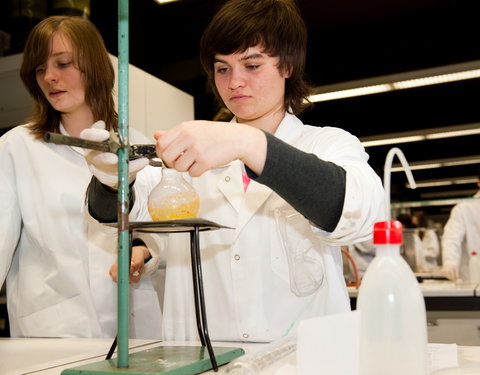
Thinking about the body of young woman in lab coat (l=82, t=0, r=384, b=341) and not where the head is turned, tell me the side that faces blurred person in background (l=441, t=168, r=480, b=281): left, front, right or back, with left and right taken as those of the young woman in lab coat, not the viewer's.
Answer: back

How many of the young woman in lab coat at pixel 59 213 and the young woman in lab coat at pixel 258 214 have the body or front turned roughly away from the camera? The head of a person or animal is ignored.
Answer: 0

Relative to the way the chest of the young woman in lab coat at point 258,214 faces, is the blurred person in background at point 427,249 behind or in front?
behind

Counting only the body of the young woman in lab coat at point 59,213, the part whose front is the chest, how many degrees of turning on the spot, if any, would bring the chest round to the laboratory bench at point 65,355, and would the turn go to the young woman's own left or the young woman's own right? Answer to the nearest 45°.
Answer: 0° — they already face it

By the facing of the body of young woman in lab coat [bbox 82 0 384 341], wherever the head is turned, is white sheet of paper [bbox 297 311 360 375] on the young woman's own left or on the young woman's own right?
on the young woman's own left

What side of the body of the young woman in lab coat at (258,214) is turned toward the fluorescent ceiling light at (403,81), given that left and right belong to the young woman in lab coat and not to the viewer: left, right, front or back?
back

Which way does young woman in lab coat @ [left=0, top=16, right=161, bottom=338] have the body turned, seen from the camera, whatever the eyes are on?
toward the camera

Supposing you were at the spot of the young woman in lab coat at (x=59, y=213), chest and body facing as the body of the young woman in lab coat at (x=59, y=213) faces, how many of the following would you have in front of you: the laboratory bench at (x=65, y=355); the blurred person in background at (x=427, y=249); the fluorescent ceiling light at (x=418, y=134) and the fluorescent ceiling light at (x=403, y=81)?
1

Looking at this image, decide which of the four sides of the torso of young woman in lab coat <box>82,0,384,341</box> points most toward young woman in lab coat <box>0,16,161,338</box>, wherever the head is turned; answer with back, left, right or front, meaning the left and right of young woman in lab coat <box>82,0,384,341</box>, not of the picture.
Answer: right

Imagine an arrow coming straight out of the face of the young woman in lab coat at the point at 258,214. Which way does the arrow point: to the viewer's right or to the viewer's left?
to the viewer's left

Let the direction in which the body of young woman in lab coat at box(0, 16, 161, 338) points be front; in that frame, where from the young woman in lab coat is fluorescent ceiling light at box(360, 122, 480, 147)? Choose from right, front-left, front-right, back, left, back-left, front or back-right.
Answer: back-left

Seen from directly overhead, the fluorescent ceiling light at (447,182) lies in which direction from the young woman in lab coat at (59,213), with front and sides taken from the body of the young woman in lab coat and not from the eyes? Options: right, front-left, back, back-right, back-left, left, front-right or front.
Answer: back-left

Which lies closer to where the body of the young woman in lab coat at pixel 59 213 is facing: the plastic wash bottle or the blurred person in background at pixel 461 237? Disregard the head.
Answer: the plastic wash bottle

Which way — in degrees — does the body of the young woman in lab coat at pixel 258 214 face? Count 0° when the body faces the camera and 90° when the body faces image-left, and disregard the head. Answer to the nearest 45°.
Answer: approximately 45°

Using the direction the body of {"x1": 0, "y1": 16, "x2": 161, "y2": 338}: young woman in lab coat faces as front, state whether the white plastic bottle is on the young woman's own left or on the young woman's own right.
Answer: on the young woman's own left
